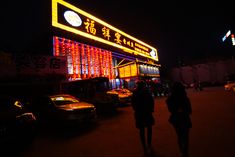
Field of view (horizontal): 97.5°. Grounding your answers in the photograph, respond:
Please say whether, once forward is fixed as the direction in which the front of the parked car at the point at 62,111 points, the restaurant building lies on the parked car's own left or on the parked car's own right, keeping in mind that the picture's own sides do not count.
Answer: on the parked car's own left

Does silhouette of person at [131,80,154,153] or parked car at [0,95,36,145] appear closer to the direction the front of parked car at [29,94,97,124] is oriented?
the silhouette of person

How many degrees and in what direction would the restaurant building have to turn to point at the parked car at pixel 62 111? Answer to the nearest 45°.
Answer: approximately 45° to its right

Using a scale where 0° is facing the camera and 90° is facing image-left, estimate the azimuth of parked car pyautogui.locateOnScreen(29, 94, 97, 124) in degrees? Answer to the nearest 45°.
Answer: approximately 315°

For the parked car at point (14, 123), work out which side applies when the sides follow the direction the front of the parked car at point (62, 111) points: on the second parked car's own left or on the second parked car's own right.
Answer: on the second parked car's own right

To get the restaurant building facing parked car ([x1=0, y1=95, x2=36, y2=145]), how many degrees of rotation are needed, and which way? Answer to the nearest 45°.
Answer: approximately 45° to its right
